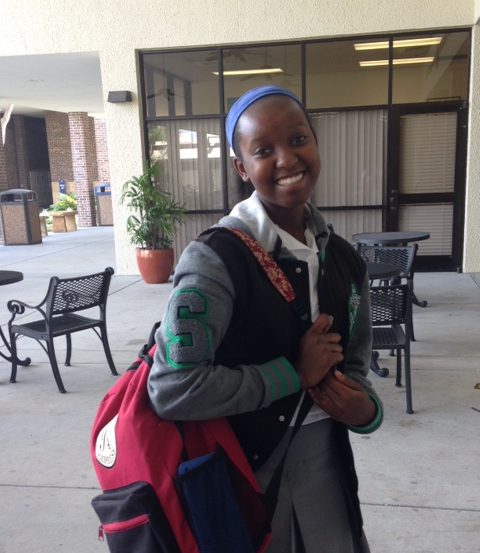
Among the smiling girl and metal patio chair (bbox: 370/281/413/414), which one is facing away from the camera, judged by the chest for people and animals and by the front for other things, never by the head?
the metal patio chair

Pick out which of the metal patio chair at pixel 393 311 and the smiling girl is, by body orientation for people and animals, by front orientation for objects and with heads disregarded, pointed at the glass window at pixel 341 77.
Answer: the metal patio chair

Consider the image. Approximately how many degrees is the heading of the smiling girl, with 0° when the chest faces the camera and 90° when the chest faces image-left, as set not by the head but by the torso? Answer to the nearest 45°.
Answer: approximately 315°

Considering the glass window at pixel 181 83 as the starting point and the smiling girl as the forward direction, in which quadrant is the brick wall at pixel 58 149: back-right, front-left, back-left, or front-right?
back-right

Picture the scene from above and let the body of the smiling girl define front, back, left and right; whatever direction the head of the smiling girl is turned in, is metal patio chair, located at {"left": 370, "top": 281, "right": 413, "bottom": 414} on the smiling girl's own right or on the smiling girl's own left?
on the smiling girl's own left

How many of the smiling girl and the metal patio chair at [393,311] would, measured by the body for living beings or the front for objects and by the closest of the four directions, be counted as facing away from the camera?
1

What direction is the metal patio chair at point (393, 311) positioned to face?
away from the camera

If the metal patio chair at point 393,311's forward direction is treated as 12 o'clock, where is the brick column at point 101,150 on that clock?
The brick column is roughly at 11 o'clock from the metal patio chair.

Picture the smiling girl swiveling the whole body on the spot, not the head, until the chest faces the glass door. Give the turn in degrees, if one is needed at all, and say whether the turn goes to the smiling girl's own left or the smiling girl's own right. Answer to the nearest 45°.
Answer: approximately 135° to the smiling girl's own left

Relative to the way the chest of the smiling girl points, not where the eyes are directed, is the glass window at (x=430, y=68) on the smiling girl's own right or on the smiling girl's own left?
on the smiling girl's own left
